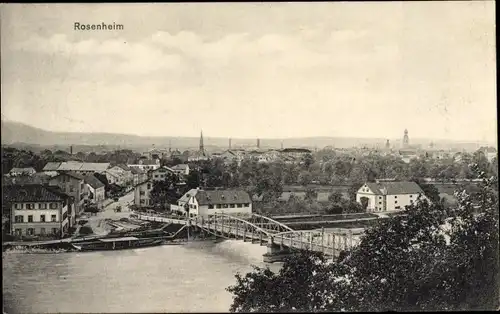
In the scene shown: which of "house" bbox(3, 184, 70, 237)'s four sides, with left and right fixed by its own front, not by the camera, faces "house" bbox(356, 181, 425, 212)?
left

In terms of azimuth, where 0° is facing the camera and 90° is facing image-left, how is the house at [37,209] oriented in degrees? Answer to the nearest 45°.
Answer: approximately 0°

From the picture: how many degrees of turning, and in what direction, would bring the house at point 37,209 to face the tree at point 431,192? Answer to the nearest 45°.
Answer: approximately 90° to its left

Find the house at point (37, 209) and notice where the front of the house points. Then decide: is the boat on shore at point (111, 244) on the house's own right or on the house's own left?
on the house's own left

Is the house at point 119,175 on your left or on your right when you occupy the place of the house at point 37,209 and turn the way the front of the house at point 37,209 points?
on your left

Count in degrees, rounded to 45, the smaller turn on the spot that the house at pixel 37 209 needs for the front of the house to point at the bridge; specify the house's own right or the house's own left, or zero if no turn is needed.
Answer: approximately 90° to the house's own left
